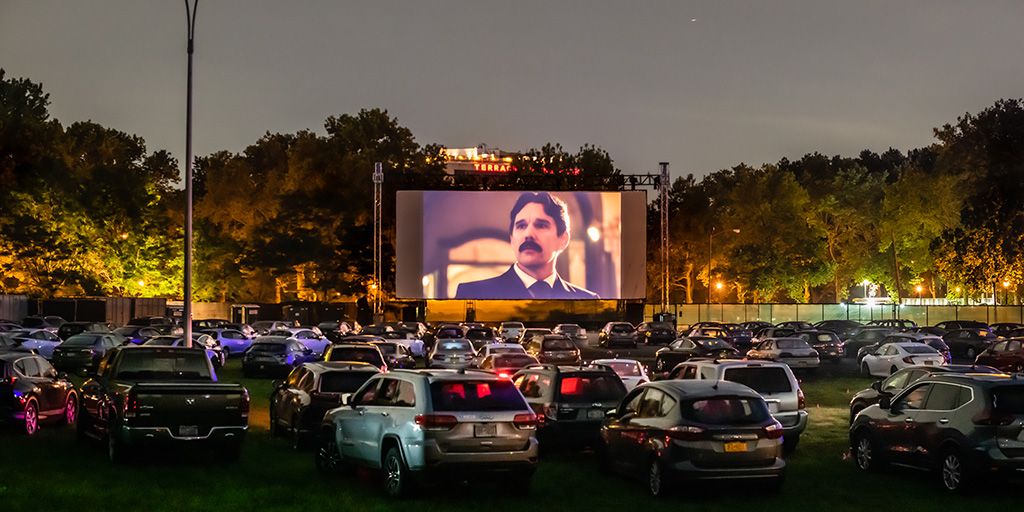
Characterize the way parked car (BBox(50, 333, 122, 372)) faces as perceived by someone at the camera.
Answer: facing away from the viewer and to the right of the viewer

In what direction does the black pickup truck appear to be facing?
away from the camera

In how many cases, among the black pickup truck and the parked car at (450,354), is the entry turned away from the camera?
2

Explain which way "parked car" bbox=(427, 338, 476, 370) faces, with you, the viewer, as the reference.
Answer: facing away from the viewer

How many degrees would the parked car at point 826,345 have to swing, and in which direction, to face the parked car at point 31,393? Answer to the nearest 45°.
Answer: approximately 90° to its left

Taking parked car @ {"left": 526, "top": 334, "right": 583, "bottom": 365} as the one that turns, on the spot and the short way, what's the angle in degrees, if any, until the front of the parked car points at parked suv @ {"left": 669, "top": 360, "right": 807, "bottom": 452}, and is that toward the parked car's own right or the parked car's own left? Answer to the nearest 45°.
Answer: approximately 180°

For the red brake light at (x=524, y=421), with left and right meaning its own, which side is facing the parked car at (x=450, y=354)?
back

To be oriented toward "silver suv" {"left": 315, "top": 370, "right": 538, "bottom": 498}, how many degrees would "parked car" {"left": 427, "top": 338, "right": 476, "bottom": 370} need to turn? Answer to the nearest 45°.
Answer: approximately 180°

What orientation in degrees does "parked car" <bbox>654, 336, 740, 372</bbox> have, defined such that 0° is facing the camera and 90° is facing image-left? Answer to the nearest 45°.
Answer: approximately 135°

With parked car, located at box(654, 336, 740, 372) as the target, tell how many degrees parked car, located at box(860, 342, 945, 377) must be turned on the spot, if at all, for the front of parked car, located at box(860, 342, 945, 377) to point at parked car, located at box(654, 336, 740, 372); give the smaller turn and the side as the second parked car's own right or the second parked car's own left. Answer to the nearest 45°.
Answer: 0° — it already faces it

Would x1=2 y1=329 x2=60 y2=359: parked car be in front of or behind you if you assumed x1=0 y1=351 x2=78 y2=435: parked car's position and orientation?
in front

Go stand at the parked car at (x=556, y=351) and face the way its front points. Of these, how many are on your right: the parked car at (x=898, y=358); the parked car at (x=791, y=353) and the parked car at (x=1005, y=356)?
3

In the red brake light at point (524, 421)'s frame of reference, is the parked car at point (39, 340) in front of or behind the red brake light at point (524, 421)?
behind

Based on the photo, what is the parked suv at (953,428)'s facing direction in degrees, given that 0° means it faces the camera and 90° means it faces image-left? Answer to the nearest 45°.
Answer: approximately 135°

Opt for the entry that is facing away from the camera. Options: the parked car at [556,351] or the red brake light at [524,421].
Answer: the parked car
